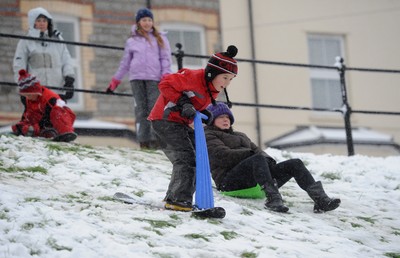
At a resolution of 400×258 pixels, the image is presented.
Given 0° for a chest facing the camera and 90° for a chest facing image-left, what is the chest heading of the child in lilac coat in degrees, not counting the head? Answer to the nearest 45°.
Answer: approximately 0°

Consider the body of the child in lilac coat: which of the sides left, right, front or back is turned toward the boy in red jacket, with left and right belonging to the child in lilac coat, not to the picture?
front

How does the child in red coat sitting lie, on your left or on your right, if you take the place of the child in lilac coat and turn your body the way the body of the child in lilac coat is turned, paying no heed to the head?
on your right

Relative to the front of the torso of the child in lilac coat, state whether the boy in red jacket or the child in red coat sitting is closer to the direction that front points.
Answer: the boy in red jacket
